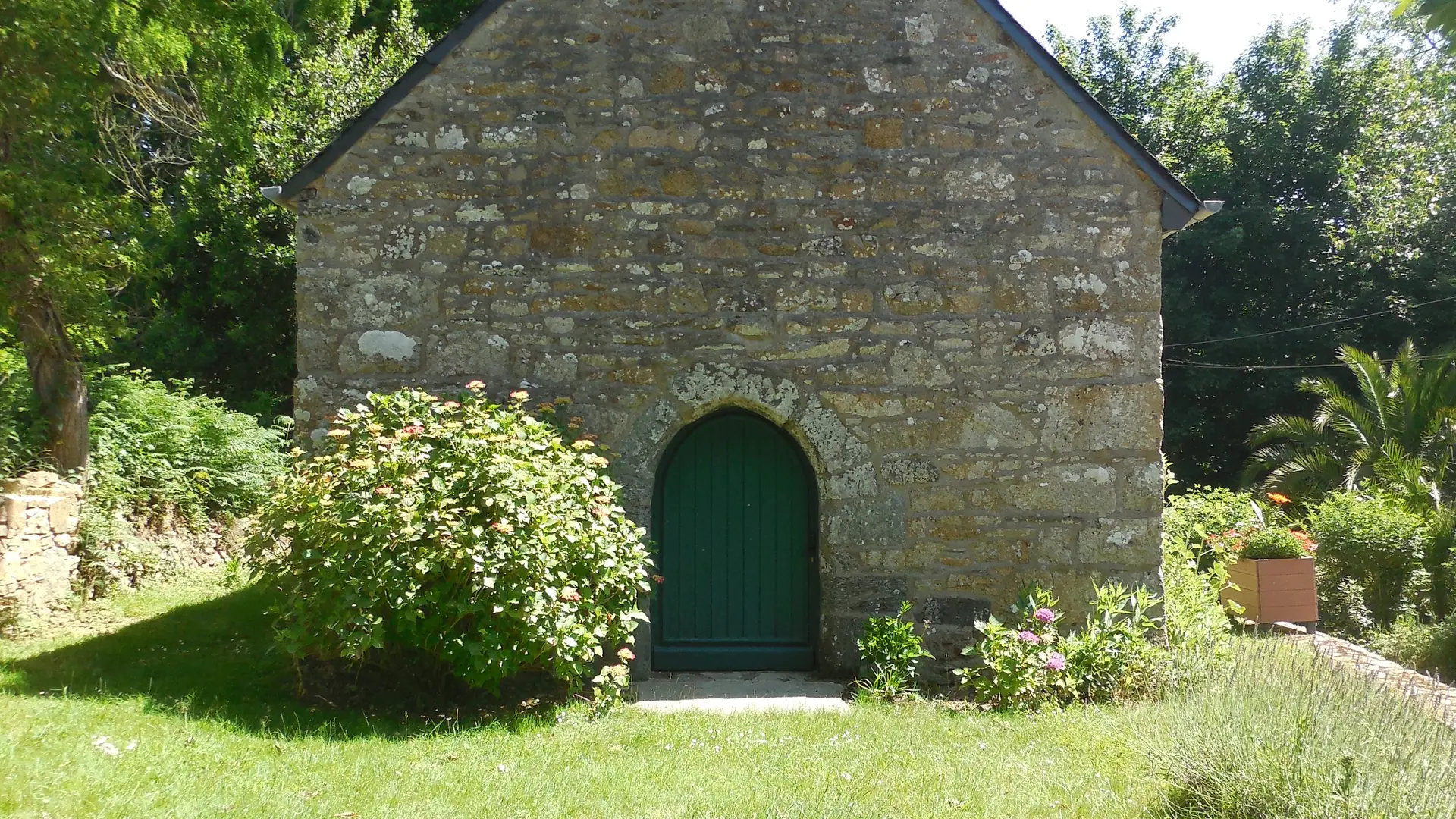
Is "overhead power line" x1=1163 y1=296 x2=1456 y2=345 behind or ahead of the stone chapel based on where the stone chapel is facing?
behind

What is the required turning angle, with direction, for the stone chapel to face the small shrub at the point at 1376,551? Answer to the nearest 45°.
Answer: approximately 135° to its left

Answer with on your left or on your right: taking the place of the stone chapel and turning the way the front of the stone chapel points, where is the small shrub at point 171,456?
on your right

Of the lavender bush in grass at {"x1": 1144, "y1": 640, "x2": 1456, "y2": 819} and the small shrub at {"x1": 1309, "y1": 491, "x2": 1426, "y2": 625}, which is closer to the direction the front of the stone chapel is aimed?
the lavender bush in grass

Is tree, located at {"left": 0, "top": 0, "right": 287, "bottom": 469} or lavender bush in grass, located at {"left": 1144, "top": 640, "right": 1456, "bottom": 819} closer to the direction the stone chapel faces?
the lavender bush in grass

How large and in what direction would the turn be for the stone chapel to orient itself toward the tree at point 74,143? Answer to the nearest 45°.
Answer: approximately 90° to its right

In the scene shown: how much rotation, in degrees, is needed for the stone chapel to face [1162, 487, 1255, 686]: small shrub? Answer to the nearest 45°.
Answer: approximately 90° to its left

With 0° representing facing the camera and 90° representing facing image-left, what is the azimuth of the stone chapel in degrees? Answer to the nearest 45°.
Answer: approximately 0°

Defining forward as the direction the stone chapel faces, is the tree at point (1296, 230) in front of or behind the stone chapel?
behind
